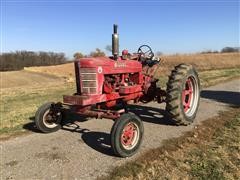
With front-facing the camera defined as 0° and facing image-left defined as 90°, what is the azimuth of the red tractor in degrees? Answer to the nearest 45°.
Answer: approximately 45°
